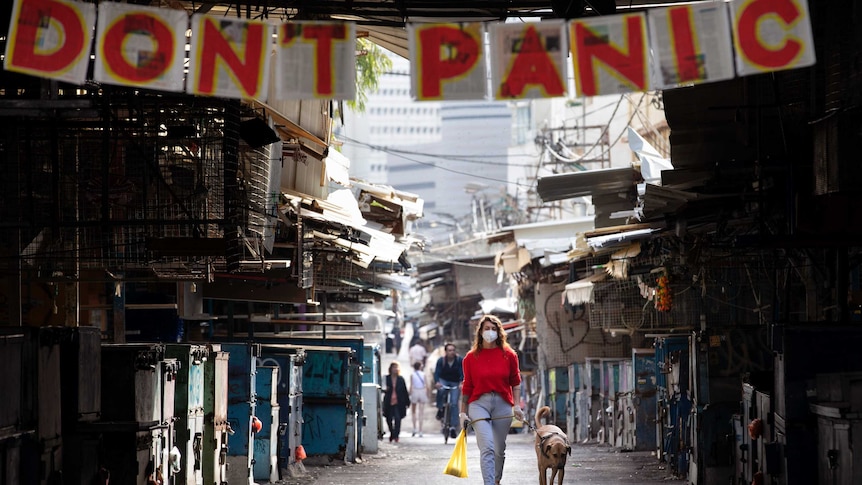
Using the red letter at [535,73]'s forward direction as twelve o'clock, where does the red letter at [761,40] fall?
the red letter at [761,40] is roughly at 9 o'clock from the red letter at [535,73].

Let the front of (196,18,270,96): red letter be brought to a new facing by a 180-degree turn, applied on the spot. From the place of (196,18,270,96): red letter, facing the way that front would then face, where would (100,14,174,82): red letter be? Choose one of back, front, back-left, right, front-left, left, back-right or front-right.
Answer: left

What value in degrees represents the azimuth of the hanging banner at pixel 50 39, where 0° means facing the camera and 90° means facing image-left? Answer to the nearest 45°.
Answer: approximately 0°

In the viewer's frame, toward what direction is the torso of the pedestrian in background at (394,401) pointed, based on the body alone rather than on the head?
toward the camera

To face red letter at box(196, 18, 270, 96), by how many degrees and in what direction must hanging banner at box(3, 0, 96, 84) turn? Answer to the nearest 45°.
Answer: approximately 90° to its left

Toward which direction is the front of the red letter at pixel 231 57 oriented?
toward the camera

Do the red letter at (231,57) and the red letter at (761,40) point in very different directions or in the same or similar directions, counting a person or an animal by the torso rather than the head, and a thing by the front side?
same or similar directions

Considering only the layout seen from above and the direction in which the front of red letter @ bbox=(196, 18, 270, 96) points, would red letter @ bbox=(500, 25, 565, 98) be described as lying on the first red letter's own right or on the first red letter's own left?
on the first red letter's own left

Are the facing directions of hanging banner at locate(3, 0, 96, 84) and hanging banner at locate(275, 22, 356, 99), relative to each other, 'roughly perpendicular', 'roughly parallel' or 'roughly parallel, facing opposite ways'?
roughly parallel

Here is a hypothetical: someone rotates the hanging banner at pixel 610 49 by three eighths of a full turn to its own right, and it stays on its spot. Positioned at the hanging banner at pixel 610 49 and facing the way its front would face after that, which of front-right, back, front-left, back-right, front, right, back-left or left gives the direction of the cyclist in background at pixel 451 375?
front-right

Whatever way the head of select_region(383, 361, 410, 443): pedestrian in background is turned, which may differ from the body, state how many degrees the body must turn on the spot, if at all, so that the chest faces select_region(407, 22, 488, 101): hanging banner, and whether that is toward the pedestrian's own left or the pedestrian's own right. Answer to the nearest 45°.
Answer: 0° — they already face it

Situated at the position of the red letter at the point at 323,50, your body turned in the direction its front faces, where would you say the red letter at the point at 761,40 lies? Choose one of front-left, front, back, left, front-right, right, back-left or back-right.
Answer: left

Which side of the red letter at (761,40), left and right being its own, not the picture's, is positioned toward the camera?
front

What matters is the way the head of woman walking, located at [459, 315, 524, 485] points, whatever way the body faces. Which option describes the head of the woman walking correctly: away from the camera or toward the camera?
toward the camera

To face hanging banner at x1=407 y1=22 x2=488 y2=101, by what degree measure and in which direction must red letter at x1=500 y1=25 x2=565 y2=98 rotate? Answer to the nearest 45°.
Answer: approximately 90° to its right
